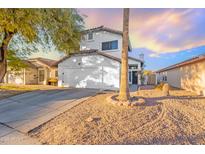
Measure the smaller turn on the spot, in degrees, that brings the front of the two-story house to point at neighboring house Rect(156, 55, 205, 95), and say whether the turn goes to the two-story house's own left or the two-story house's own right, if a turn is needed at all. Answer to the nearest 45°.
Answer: approximately 45° to the two-story house's own left

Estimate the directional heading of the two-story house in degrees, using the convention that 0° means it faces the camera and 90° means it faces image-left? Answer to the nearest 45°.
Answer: approximately 0°

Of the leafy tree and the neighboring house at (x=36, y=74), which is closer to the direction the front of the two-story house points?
the leafy tree

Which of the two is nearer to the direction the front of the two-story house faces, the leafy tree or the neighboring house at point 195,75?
the leafy tree

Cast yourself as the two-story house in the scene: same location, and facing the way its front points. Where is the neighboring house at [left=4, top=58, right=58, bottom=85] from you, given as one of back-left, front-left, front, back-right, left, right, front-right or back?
back-right

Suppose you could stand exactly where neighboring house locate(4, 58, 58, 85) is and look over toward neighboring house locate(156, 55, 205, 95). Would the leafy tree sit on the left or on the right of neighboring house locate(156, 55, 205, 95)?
right
